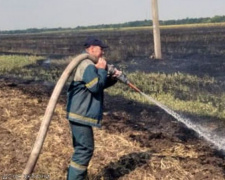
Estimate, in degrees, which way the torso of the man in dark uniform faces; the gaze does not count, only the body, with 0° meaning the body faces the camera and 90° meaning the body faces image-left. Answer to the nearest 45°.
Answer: approximately 270°
